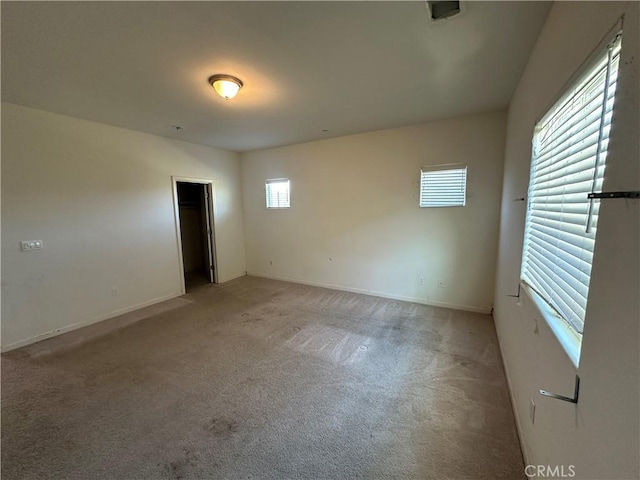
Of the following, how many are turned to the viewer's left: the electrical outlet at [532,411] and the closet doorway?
1

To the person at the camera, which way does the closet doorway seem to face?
facing the viewer and to the right of the viewer

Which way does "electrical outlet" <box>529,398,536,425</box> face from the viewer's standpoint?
to the viewer's left

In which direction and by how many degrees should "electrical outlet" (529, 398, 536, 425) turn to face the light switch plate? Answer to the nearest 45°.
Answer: approximately 45° to its left

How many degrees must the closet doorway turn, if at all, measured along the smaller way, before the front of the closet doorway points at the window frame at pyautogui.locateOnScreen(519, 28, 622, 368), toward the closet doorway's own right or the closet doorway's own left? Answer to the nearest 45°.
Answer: approximately 45° to the closet doorway's own right

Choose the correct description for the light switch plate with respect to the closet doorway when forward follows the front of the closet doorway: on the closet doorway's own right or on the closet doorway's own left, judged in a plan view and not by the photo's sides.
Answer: on the closet doorway's own right

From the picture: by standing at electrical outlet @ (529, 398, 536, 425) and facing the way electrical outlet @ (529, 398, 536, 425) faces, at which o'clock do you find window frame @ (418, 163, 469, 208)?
The window frame is roughly at 2 o'clock from the electrical outlet.

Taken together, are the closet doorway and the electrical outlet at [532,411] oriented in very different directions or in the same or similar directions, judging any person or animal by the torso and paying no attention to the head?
very different directions

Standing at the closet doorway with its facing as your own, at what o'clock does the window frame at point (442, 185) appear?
The window frame is roughly at 12 o'clock from the closet doorway.

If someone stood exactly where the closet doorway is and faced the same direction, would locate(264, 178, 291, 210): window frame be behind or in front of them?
in front

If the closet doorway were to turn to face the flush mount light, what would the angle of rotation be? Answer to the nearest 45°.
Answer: approximately 45° to its right

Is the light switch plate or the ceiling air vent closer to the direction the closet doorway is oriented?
the ceiling air vent
